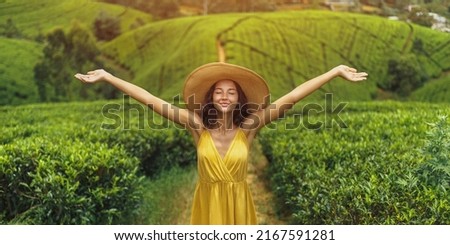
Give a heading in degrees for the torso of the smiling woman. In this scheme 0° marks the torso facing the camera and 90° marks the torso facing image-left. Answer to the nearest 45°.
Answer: approximately 0°

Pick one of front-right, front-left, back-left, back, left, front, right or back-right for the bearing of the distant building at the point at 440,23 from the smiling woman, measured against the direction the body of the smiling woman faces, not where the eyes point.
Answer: back-left

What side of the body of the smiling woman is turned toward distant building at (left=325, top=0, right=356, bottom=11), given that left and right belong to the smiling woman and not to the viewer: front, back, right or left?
back

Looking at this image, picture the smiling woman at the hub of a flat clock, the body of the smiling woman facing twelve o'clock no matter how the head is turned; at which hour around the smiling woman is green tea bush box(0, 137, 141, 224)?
The green tea bush is roughly at 4 o'clock from the smiling woman.
